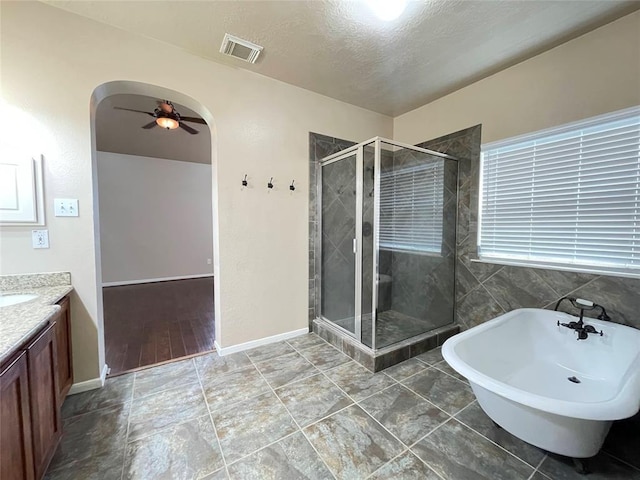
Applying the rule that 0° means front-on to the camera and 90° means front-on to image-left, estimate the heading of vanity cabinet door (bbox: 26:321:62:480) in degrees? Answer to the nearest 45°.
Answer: approximately 270°

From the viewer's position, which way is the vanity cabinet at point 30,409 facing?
facing to the right of the viewer

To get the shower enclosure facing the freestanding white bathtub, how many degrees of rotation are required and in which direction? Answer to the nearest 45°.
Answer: approximately 90° to its left

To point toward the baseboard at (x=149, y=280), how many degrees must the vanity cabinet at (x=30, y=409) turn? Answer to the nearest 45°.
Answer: approximately 90° to its left

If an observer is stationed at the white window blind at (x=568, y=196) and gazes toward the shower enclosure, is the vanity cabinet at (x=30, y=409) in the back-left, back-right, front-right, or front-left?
front-left

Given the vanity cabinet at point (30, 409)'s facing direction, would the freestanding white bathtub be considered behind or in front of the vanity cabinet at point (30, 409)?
in front

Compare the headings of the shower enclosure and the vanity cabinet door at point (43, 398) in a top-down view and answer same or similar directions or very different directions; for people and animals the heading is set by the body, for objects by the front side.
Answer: very different directions

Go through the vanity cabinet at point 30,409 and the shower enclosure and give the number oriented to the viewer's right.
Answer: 1

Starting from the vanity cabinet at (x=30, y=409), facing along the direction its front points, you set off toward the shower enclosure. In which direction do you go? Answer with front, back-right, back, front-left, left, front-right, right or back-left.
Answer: front

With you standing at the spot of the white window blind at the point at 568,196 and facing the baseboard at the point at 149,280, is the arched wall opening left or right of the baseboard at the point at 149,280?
left

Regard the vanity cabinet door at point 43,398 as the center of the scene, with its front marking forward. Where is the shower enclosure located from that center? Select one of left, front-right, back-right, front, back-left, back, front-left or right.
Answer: front

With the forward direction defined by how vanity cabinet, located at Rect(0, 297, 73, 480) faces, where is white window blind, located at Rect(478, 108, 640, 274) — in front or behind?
in front

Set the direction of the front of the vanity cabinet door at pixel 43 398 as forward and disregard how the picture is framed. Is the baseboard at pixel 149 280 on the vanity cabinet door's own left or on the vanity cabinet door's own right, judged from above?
on the vanity cabinet door's own left
